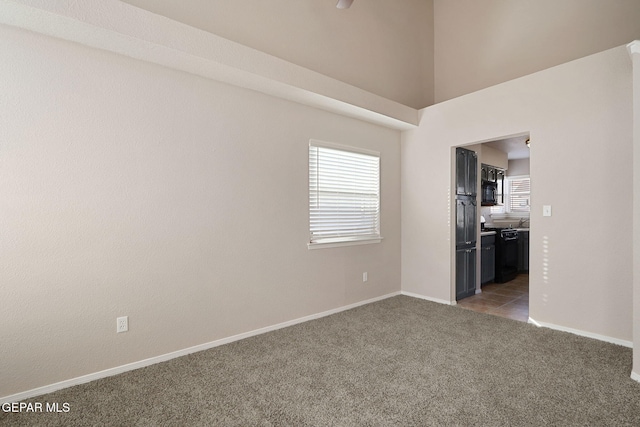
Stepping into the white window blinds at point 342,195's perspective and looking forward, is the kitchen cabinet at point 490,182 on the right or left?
on its left

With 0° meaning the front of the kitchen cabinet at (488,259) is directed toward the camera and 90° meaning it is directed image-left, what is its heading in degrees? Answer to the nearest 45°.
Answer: approximately 315°

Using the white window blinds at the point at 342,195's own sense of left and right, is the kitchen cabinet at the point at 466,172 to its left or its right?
on its left

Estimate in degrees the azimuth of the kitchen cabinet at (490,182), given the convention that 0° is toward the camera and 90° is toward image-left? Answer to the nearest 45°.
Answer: approximately 315°

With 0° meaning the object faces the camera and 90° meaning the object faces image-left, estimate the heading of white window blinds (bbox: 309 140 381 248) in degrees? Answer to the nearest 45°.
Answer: approximately 315°
